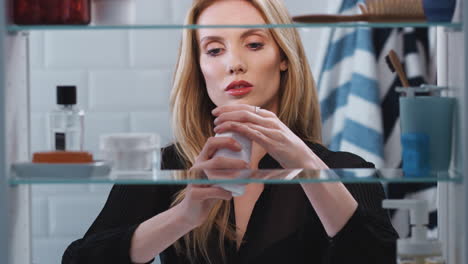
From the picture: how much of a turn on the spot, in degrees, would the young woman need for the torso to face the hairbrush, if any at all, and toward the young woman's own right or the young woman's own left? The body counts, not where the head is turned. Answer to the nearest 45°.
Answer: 0° — they already face it
